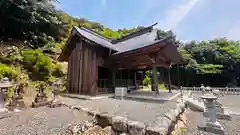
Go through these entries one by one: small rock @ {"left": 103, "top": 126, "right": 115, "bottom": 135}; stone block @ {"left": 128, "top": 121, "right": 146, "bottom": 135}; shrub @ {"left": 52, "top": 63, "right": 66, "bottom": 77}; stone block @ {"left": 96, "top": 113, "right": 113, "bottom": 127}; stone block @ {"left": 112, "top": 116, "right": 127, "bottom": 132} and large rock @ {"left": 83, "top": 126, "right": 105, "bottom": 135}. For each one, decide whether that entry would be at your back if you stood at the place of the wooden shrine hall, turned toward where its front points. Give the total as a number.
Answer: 1

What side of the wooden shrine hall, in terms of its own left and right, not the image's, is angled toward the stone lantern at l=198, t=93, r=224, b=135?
front

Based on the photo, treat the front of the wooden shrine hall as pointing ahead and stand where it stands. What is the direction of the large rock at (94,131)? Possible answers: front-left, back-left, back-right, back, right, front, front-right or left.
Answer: front-right

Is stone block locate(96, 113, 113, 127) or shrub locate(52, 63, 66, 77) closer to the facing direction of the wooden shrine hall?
the stone block

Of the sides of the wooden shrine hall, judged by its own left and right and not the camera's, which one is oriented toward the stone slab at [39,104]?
right

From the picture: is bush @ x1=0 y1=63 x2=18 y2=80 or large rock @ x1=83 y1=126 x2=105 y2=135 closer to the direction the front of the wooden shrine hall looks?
the large rock

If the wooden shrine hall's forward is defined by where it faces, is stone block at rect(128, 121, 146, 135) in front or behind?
in front

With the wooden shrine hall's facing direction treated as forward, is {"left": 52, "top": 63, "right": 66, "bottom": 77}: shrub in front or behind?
behind

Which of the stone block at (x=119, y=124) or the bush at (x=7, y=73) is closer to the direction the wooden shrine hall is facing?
the stone block

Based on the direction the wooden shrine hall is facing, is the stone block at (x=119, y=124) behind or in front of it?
in front

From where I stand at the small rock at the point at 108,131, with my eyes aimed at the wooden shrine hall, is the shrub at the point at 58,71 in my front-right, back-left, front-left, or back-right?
front-left

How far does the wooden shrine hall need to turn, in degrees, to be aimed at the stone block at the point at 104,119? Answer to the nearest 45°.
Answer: approximately 45° to its right

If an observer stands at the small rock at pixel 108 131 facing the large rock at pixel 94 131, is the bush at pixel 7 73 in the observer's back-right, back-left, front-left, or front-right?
front-right

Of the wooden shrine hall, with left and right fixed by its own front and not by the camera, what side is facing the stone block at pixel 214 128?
front
